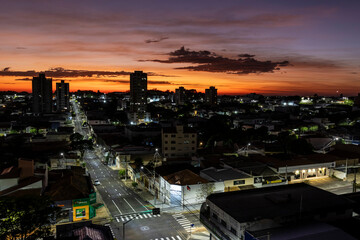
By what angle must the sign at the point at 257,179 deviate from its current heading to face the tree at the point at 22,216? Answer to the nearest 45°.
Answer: approximately 45° to its right

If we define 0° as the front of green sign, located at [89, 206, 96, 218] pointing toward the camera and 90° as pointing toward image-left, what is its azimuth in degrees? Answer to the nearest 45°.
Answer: approximately 315°

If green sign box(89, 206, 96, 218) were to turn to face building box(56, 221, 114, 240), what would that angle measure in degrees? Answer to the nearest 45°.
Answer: approximately 45° to its right

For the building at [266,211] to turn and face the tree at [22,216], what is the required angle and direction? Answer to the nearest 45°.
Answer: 0° — it already faces it

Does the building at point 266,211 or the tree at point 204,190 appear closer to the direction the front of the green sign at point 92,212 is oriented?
the building

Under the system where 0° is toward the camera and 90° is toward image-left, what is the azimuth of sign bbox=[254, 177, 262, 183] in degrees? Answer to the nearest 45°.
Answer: approximately 0°
